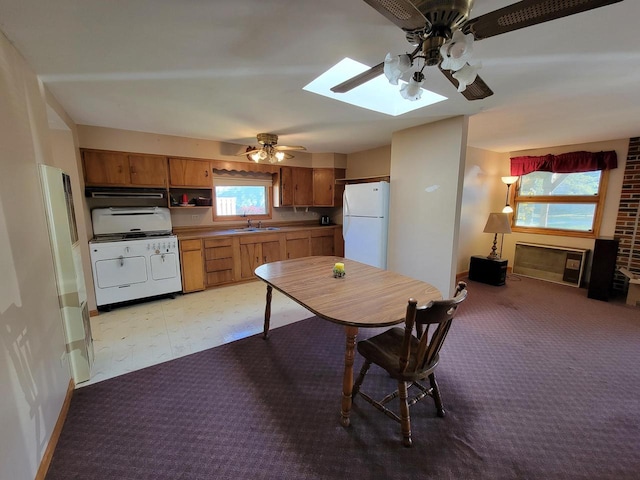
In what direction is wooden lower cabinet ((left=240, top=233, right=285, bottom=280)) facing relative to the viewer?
toward the camera

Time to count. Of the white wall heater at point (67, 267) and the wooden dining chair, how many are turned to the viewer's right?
1

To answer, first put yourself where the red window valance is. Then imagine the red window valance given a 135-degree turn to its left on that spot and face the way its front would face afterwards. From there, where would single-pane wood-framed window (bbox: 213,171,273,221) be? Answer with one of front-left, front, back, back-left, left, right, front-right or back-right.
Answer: back

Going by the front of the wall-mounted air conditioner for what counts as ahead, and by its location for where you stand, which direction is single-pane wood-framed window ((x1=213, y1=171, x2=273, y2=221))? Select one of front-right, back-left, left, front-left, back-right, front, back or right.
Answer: front-right

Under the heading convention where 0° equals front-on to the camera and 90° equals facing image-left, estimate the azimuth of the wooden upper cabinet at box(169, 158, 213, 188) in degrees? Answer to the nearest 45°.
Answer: approximately 0°

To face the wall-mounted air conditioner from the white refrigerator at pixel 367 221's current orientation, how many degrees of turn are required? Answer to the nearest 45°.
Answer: approximately 135° to its left

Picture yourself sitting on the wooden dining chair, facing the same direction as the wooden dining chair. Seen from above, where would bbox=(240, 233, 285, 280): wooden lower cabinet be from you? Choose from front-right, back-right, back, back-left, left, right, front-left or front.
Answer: front

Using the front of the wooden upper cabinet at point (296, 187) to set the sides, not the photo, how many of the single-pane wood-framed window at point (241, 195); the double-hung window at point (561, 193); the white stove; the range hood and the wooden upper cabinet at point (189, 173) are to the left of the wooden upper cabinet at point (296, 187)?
1

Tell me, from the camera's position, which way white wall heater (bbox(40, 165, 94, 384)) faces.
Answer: facing to the right of the viewer

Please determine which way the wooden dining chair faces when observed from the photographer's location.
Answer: facing away from the viewer and to the left of the viewer

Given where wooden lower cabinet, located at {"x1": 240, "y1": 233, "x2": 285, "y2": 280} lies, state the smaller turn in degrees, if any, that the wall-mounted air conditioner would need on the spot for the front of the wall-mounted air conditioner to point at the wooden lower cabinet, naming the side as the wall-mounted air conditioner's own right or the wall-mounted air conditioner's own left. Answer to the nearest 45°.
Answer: approximately 45° to the wall-mounted air conditioner's own right

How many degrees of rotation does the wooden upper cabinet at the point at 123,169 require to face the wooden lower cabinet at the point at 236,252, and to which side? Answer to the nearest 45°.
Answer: approximately 45° to its left

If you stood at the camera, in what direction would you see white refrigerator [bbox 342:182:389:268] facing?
facing the viewer and to the left of the viewer

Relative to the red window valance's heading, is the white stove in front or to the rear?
in front

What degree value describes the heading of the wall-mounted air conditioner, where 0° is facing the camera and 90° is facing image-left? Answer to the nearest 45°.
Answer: approximately 0°
